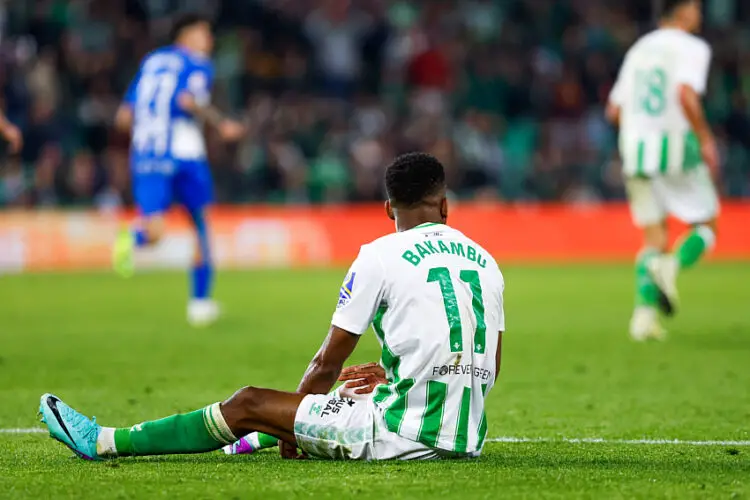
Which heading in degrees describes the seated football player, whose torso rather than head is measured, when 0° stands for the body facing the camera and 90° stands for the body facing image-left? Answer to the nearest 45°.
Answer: approximately 135°

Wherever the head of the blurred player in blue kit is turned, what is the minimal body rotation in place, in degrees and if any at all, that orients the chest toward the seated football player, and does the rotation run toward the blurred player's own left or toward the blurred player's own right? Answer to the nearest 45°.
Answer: approximately 135° to the blurred player's own right

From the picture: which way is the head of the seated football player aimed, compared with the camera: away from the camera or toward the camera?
away from the camera
